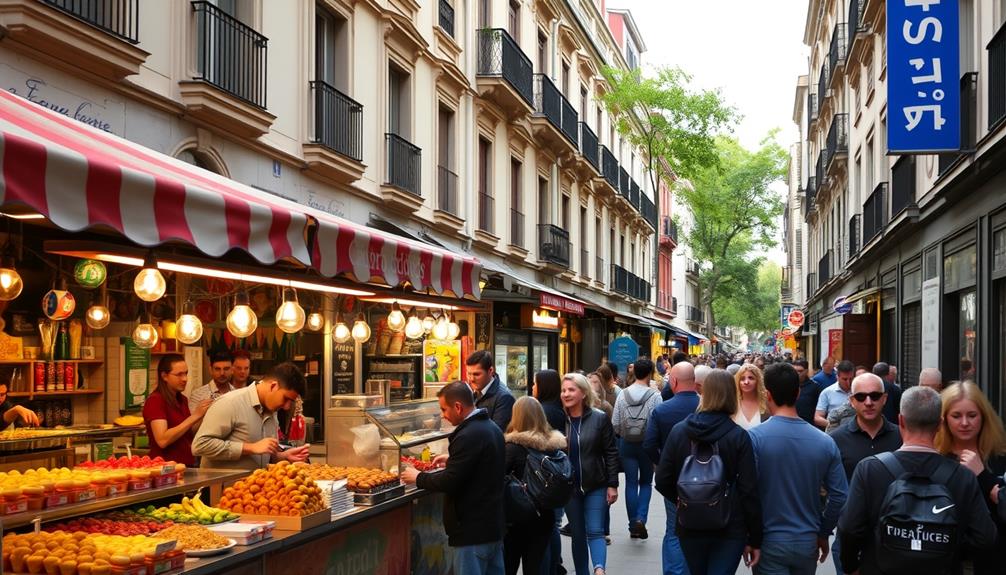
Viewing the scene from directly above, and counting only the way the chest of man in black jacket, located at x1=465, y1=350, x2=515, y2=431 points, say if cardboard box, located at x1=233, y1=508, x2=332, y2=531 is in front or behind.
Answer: in front

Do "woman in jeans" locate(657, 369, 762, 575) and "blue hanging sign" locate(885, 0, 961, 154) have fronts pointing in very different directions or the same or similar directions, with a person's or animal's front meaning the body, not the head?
very different directions

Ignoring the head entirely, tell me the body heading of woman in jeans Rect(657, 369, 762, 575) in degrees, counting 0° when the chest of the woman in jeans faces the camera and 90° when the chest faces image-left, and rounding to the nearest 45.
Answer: approximately 180°

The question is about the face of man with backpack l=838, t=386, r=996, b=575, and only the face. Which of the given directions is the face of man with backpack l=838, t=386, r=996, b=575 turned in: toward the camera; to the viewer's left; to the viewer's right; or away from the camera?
away from the camera

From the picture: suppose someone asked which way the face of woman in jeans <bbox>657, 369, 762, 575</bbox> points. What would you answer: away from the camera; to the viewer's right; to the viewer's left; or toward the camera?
away from the camera

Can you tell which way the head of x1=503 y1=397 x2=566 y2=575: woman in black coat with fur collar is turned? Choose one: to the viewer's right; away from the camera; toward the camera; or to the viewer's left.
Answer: away from the camera

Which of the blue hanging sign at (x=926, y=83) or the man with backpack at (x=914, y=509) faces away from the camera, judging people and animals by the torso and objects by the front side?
the man with backpack

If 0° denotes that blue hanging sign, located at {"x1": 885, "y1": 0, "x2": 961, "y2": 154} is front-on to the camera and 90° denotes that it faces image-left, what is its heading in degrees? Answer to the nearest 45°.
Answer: approximately 0°

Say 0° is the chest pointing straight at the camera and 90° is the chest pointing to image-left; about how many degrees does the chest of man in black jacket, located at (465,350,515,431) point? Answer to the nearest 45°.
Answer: approximately 45°

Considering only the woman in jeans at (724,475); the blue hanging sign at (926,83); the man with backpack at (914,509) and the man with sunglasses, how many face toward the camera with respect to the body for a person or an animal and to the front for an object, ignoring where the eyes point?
2

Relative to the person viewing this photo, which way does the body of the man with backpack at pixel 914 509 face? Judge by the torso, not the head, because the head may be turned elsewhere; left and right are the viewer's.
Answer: facing away from the viewer

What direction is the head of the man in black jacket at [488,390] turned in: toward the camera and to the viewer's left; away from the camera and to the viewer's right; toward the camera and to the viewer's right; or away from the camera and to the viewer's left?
toward the camera and to the viewer's left
